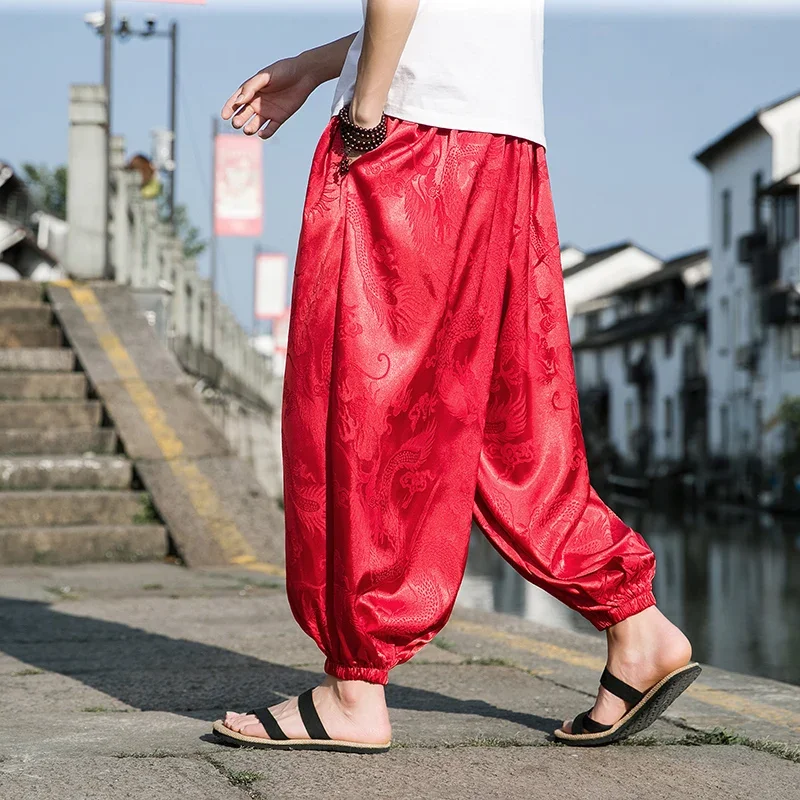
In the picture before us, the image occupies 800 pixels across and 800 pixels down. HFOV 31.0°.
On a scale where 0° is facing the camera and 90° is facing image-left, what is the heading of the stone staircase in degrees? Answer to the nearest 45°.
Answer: approximately 0°

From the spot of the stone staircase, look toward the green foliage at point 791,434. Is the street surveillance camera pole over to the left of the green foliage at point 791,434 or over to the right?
left

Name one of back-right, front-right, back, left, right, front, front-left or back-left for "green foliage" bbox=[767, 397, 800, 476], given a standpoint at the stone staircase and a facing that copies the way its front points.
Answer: back-left

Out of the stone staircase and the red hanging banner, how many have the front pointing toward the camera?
2

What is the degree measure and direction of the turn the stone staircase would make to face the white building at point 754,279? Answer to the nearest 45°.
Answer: approximately 135° to its left

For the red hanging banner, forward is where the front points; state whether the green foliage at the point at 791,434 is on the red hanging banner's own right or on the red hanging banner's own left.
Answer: on the red hanging banner's own left

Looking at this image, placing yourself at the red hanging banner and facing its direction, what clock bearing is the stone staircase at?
The stone staircase is roughly at 12 o'clock from the red hanging banner.

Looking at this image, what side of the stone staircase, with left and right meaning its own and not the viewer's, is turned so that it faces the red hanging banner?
back
